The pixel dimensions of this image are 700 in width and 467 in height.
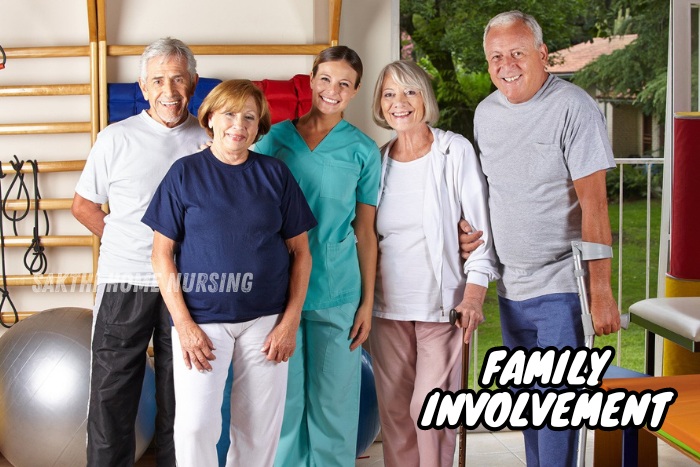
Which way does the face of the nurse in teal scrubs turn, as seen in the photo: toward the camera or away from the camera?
toward the camera

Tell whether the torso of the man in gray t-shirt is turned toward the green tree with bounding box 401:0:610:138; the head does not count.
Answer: no

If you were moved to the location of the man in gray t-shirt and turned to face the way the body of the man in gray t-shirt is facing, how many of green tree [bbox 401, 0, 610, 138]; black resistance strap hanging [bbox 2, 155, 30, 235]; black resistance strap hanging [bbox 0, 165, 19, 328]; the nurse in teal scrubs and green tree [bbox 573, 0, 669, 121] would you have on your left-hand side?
0

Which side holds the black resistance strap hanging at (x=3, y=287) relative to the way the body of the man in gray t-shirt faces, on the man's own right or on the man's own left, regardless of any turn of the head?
on the man's own right

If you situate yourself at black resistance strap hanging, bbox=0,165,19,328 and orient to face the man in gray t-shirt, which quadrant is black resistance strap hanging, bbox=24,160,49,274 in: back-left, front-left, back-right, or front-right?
front-left

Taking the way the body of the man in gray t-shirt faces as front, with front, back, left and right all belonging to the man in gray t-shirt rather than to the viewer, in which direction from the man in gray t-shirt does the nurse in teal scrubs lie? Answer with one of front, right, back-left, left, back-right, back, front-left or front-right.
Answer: front-right

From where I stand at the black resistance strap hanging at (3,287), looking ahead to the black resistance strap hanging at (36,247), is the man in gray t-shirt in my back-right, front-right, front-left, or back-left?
front-right

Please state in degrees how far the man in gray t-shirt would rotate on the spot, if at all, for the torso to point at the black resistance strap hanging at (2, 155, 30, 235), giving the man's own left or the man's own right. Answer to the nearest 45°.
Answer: approximately 45° to the man's own right

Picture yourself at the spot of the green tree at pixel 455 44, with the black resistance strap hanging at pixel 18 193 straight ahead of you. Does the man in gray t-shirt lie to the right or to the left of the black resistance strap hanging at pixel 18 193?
left

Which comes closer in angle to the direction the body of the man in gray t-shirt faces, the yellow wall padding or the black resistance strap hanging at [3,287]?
the black resistance strap hanging

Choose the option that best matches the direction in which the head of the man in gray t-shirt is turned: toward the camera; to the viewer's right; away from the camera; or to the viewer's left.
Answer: toward the camera

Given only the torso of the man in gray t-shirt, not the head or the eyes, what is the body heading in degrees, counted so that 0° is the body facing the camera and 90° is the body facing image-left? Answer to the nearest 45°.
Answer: approximately 45°

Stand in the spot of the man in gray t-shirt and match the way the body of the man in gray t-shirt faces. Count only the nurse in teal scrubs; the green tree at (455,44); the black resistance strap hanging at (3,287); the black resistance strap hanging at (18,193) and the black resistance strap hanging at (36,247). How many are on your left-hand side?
0

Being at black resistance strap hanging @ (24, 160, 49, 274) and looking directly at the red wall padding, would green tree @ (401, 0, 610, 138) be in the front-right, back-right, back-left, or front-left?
front-left

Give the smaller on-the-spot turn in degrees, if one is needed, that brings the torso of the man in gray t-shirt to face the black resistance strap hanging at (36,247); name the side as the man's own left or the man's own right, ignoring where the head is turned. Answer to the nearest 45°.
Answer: approximately 45° to the man's own right
